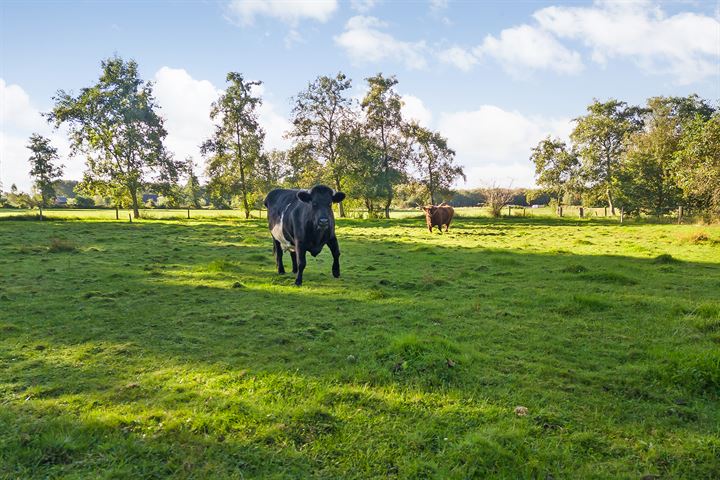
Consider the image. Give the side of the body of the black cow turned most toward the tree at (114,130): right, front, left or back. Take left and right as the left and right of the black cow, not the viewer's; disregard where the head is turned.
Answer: back

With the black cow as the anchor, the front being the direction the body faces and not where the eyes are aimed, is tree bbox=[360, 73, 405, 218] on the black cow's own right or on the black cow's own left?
on the black cow's own left

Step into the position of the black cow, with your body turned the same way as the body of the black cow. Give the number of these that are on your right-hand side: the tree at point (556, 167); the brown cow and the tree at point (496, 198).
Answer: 0

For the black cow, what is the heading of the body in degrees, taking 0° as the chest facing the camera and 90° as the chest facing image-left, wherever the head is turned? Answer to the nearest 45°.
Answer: approximately 315°

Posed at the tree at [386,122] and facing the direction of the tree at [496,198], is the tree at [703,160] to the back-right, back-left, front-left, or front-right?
front-right

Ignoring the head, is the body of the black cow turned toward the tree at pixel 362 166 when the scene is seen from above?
no

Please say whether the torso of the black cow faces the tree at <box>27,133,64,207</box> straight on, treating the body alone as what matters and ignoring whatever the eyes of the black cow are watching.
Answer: no

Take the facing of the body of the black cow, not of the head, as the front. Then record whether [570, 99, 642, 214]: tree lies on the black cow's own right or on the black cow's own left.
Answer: on the black cow's own left

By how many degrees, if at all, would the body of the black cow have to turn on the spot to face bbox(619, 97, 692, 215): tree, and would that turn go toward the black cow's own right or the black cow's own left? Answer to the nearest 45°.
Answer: approximately 90° to the black cow's own left

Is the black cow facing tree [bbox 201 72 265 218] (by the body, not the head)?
no
